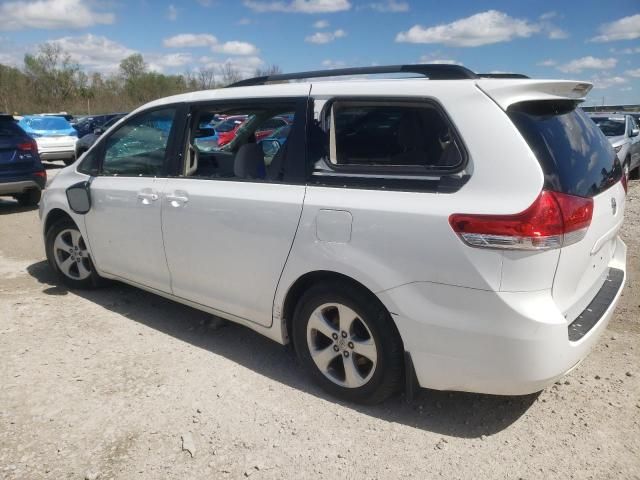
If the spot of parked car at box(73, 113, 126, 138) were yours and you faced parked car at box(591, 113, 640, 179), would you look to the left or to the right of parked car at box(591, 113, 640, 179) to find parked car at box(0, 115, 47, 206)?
right

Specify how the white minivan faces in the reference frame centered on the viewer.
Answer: facing away from the viewer and to the left of the viewer

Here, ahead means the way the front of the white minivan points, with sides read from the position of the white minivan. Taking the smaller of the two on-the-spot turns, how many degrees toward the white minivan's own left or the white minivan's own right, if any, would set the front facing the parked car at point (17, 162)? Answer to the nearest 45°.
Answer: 0° — it already faces it

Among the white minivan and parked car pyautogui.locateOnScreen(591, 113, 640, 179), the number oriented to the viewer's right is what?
0

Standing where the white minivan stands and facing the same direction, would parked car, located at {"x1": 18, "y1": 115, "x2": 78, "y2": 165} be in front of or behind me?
in front

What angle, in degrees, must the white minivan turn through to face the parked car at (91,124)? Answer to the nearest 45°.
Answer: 0° — it already faces it
